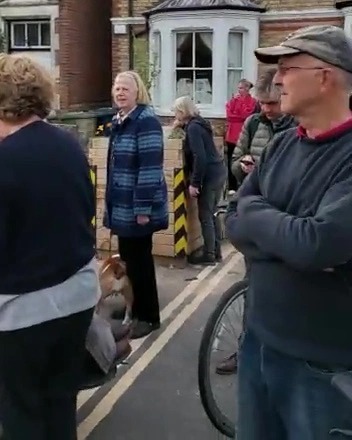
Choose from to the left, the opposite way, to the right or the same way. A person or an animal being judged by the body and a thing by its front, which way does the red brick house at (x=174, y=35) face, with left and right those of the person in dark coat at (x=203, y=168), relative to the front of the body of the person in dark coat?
to the left

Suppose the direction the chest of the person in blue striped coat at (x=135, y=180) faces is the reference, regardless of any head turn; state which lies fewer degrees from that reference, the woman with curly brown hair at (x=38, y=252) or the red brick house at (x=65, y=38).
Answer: the woman with curly brown hair

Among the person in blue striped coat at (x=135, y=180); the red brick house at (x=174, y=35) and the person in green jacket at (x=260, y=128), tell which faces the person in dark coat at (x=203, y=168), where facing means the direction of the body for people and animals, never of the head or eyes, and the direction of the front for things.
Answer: the red brick house

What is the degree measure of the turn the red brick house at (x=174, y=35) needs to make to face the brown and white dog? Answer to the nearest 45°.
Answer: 0° — it already faces it

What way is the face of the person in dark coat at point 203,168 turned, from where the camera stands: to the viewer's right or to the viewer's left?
to the viewer's left

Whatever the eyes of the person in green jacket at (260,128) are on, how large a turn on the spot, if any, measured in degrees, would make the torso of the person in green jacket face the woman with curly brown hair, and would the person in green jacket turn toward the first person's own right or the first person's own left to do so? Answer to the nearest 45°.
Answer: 0° — they already face them

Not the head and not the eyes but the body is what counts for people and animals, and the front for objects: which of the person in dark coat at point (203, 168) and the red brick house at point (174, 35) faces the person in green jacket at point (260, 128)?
the red brick house

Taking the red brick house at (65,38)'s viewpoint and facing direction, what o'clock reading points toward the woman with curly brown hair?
The woman with curly brown hair is roughly at 12 o'clock from the red brick house.

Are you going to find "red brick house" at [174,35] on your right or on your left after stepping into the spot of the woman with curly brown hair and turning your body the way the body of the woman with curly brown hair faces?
on your right

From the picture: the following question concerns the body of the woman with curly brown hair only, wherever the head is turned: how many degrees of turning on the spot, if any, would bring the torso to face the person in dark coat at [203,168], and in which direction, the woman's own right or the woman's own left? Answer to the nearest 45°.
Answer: approximately 45° to the woman's own right

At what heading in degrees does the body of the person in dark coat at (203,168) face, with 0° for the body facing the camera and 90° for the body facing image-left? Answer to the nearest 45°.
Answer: approximately 90°
